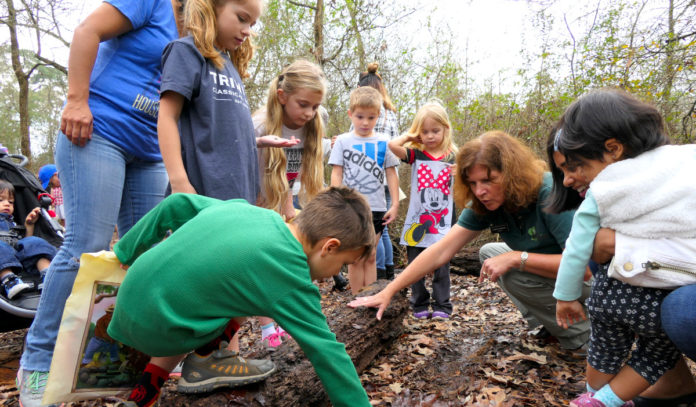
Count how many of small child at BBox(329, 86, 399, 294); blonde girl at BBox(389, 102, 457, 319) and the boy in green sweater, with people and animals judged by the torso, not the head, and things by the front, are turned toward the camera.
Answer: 2

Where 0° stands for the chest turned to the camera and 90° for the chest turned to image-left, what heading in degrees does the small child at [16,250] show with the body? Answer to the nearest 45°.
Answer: approximately 315°

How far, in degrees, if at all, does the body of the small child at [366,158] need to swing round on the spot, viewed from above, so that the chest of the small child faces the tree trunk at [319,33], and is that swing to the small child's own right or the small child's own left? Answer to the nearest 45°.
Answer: approximately 180°

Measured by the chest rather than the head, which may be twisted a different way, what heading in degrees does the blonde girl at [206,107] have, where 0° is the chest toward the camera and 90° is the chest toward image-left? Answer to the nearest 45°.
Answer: approximately 315°

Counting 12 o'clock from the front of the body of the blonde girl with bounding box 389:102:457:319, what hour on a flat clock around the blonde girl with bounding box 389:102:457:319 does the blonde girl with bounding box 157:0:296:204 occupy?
the blonde girl with bounding box 157:0:296:204 is roughly at 1 o'clock from the blonde girl with bounding box 389:102:457:319.

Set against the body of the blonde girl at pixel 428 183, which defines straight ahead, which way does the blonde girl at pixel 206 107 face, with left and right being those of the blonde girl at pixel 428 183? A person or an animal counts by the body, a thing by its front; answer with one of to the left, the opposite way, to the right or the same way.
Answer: to the left

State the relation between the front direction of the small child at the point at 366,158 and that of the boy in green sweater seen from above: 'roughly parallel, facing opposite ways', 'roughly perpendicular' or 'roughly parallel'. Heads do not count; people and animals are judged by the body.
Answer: roughly perpendicular

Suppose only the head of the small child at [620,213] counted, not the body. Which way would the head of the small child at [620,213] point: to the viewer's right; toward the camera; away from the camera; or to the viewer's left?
to the viewer's left
